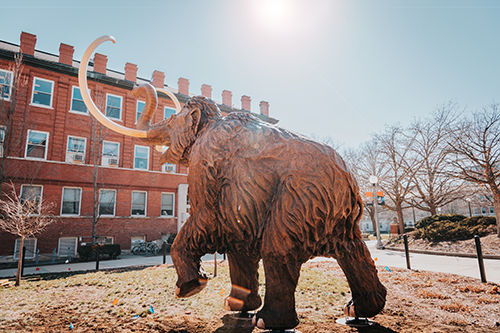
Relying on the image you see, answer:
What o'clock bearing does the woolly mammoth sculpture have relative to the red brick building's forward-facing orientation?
The woolly mammoth sculpture is roughly at 1 o'clock from the red brick building.

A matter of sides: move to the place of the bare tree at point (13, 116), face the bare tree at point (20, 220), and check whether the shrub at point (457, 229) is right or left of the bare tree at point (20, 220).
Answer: left

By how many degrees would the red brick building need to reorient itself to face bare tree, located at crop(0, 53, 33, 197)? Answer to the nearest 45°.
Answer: approximately 90° to its right

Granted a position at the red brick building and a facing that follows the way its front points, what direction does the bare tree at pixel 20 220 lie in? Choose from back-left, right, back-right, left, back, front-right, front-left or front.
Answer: front-right

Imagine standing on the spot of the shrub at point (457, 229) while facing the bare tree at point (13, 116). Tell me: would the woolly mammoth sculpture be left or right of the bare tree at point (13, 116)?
left

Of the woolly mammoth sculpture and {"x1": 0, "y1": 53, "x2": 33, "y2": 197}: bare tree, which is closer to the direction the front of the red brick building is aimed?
the woolly mammoth sculpture

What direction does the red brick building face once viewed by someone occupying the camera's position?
facing the viewer and to the right of the viewer
